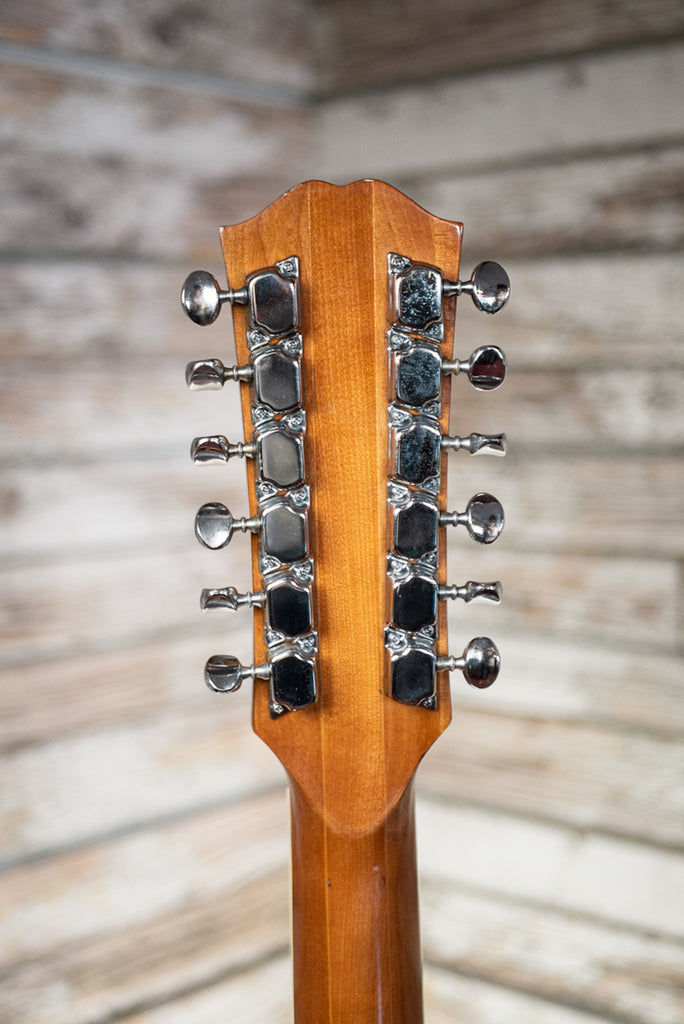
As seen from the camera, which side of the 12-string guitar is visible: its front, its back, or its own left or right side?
back
